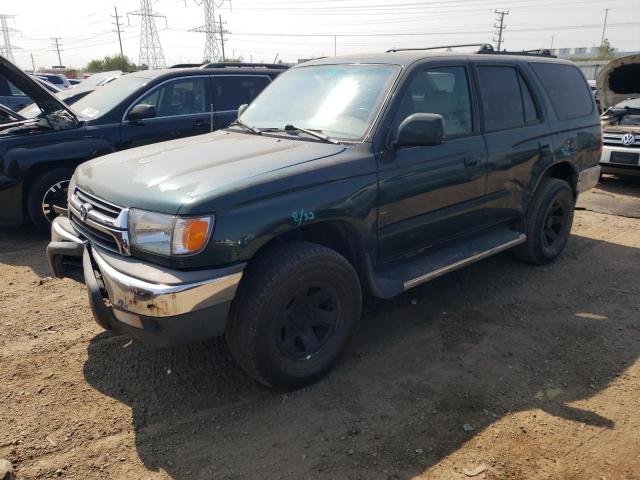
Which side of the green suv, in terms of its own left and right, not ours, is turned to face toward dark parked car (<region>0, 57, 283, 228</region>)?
right

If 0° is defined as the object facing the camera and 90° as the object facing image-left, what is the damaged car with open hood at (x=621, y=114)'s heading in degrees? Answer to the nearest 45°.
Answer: approximately 0°

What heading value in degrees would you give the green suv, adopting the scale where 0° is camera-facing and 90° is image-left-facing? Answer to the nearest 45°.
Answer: approximately 45°

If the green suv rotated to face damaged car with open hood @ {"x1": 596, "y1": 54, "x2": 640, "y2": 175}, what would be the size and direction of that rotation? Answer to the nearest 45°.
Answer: approximately 180°

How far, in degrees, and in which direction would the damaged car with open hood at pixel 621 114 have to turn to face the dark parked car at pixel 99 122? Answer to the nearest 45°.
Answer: approximately 45° to its right

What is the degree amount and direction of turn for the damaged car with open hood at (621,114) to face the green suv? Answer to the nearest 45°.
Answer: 0° — it already faces it
